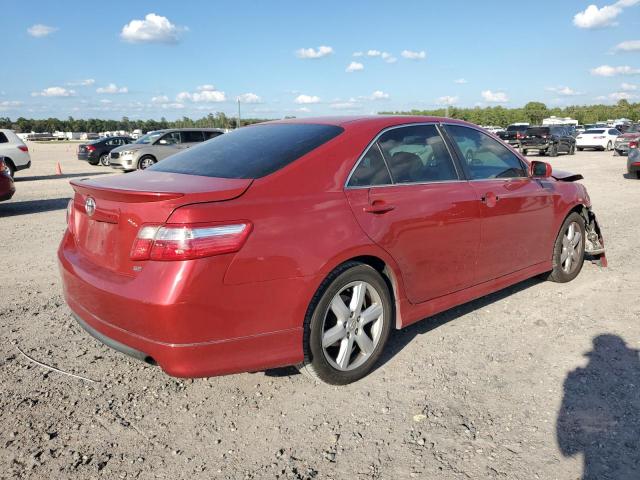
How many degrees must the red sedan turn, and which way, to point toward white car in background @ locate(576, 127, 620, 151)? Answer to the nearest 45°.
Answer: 0° — it already faces it

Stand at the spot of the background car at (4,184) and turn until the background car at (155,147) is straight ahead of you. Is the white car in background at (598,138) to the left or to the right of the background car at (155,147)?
right

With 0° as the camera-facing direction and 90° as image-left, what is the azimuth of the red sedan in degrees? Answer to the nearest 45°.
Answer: approximately 225°

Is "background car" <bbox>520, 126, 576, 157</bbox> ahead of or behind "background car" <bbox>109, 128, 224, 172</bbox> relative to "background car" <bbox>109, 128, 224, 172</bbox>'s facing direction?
behind

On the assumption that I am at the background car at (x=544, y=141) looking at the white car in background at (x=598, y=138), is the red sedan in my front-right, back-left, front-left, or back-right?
back-right

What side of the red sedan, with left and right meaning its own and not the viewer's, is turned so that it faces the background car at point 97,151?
left

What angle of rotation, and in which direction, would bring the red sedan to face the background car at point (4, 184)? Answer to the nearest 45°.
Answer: approximately 90° to its left

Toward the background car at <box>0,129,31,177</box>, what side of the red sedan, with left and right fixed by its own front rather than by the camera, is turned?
left

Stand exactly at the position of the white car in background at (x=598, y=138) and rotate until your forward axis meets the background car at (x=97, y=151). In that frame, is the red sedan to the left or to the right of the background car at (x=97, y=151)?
left
